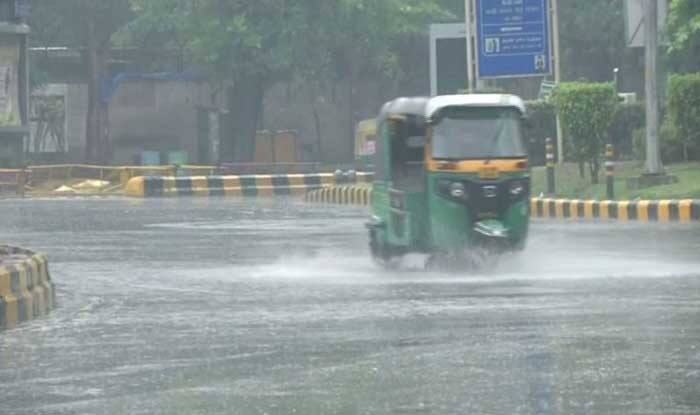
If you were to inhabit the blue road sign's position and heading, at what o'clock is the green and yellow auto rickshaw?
The green and yellow auto rickshaw is roughly at 12 o'clock from the blue road sign.

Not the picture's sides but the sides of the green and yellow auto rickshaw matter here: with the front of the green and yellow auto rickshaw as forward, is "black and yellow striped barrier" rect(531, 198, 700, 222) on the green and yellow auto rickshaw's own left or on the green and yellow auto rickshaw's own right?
on the green and yellow auto rickshaw's own left

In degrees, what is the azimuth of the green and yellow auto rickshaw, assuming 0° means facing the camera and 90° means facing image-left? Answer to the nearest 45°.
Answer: approximately 315°

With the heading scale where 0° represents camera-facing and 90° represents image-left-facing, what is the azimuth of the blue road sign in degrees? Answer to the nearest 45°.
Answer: approximately 0°

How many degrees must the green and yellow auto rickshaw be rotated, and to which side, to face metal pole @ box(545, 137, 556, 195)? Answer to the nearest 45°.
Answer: approximately 135° to its left

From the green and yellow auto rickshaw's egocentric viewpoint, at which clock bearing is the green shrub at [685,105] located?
The green shrub is roughly at 8 o'clock from the green and yellow auto rickshaw.

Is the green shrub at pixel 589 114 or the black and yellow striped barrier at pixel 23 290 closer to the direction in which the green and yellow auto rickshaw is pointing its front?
the black and yellow striped barrier

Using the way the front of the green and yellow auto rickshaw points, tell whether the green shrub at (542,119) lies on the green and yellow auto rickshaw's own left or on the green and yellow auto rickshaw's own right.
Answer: on the green and yellow auto rickshaw's own left
